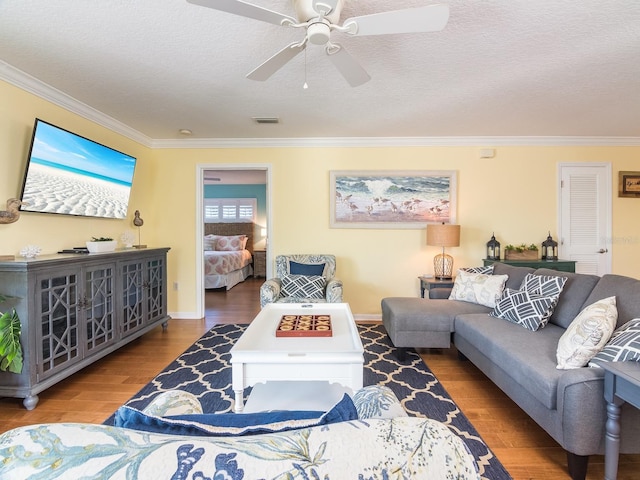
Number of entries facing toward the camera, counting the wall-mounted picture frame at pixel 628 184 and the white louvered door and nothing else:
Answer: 2

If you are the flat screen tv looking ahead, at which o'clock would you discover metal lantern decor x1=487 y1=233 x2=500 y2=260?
The metal lantern decor is roughly at 11 o'clock from the flat screen tv.

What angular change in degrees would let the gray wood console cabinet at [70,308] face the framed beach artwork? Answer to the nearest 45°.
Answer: approximately 45° to its left

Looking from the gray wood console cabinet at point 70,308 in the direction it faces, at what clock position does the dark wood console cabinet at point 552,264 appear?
the dark wood console cabinet at point 552,264 is roughly at 11 o'clock from the gray wood console cabinet at point 70,308.

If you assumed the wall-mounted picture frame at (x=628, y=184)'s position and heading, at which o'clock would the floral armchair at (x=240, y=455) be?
The floral armchair is roughly at 2 o'clock from the wall-mounted picture frame.

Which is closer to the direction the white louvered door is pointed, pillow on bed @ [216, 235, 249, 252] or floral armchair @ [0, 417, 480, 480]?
the floral armchair

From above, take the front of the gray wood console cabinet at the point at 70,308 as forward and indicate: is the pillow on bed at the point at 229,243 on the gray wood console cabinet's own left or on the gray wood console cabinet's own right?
on the gray wood console cabinet's own left
